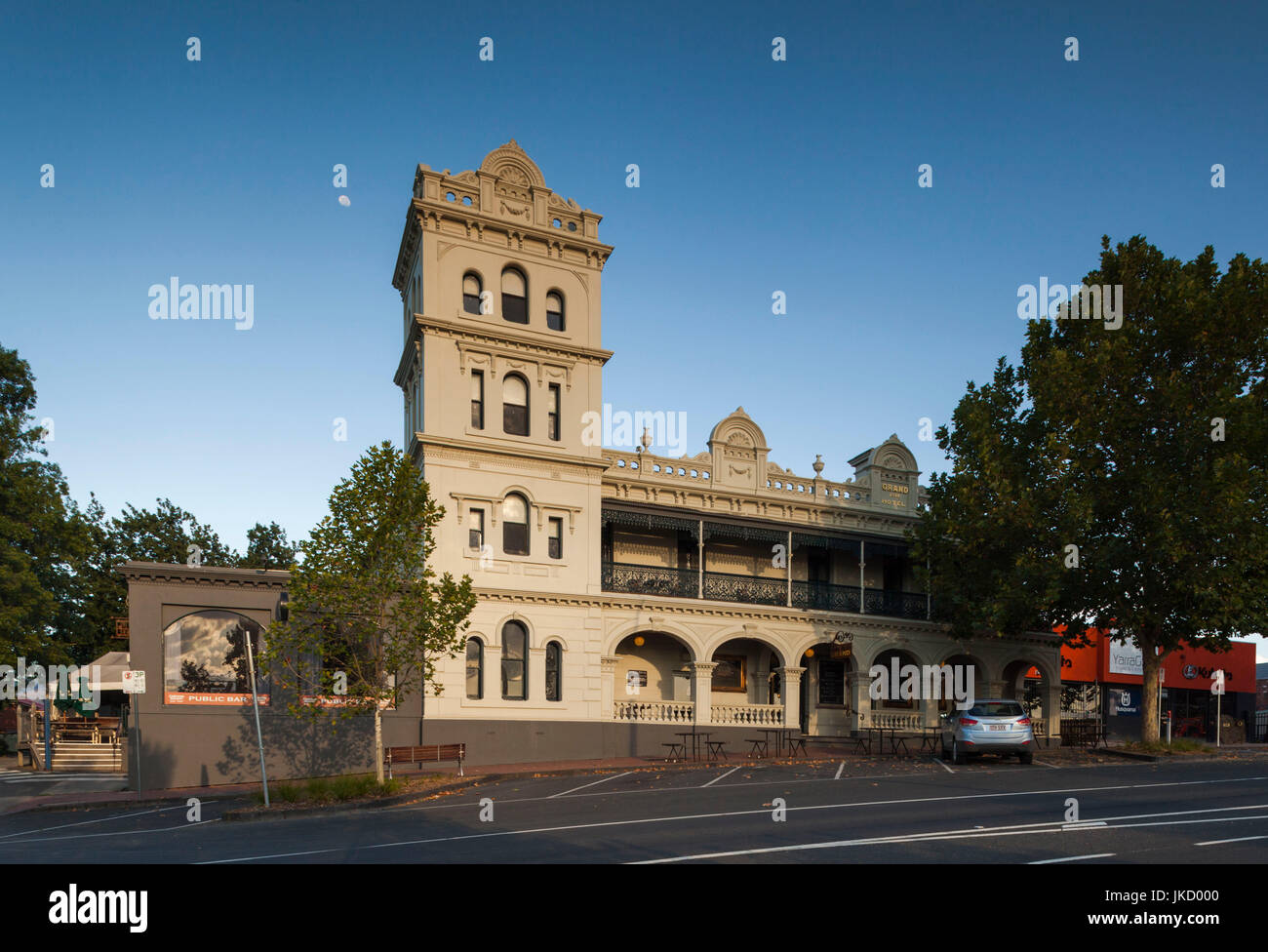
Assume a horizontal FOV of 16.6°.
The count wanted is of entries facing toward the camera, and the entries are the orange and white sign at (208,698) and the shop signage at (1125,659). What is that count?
2

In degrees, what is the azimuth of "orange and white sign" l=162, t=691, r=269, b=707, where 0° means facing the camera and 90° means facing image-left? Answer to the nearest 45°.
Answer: approximately 0°

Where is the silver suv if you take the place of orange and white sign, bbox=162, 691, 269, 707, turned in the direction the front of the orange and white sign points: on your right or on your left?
on your left
